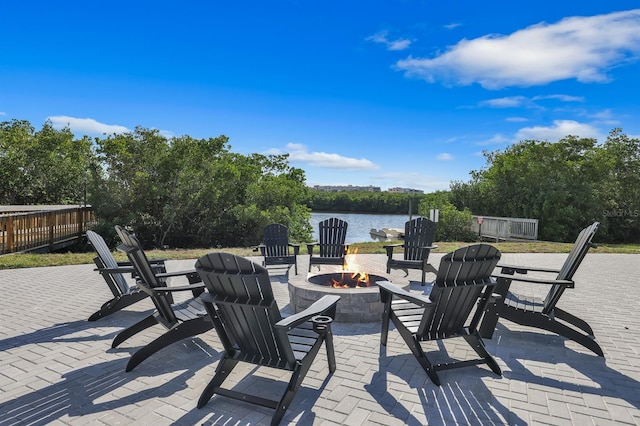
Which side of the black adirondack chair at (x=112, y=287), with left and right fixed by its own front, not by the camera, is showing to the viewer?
right

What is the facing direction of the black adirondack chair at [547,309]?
to the viewer's left

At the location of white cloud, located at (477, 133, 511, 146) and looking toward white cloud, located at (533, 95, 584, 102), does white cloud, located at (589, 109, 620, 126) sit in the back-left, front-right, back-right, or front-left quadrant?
front-left

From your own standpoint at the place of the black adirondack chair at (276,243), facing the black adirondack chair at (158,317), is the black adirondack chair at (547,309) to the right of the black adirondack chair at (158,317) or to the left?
left

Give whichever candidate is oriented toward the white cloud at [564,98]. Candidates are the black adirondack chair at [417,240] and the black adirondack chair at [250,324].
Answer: the black adirondack chair at [250,324]

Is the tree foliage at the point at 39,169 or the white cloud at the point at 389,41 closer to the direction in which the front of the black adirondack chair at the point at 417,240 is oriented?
the tree foliage

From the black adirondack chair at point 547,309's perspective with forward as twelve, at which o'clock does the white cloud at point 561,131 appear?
The white cloud is roughly at 3 o'clock from the black adirondack chair.

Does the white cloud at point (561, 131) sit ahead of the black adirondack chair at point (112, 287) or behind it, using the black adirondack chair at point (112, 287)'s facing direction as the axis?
ahead

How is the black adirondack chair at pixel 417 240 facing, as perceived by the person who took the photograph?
facing the viewer and to the left of the viewer

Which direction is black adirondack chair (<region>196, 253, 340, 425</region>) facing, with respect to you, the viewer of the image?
facing away from the viewer and to the right of the viewer

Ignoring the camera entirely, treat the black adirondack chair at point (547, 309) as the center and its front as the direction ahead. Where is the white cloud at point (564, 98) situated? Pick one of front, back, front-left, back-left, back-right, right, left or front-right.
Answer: right

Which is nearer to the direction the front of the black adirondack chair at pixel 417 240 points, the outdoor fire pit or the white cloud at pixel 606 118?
the outdoor fire pit

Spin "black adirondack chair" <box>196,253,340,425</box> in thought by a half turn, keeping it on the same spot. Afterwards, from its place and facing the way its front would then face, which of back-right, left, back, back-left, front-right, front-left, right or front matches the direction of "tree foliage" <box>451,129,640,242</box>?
back

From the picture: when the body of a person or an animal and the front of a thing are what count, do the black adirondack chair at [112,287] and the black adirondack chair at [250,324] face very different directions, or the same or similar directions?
same or similar directions

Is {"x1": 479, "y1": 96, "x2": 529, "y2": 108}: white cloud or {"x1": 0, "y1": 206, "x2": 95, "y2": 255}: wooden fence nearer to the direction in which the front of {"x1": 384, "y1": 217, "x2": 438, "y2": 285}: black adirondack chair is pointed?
the wooden fence

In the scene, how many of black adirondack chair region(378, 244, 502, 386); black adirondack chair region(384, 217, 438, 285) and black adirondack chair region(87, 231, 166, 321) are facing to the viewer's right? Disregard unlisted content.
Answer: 1

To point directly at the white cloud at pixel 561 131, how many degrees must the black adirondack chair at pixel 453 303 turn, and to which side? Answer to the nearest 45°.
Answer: approximately 45° to its right

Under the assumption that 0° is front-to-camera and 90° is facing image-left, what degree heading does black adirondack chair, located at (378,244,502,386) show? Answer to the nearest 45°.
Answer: approximately 135°

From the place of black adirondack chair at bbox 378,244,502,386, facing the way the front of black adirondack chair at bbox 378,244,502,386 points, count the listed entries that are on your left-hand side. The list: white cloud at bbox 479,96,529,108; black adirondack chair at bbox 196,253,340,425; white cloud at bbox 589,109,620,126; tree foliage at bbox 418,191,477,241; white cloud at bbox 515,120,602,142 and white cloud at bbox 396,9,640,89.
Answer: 1
